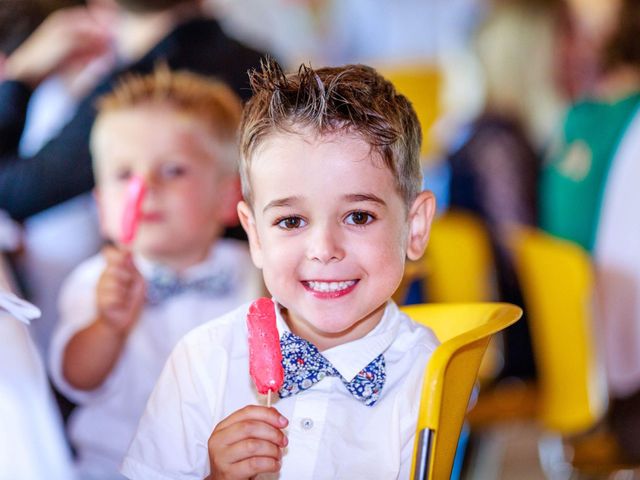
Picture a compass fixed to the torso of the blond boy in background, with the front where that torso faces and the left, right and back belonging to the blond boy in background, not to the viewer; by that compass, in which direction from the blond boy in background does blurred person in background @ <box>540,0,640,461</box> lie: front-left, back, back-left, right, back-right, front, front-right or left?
back-left

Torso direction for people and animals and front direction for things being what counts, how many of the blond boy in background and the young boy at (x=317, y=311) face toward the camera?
2

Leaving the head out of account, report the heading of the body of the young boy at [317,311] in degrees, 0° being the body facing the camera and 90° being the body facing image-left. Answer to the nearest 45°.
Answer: approximately 0°

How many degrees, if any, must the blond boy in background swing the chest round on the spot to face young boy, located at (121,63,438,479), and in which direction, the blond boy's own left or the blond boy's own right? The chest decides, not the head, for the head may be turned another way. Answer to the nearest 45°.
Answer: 0° — they already face them

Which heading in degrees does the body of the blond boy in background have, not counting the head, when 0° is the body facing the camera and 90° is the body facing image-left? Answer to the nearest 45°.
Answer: approximately 0°

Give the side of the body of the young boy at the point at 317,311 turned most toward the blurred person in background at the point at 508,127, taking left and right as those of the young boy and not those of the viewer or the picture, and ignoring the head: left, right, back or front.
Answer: back

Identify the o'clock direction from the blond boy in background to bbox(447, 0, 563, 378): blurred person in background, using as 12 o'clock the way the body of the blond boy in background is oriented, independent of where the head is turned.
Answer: The blurred person in background is roughly at 7 o'clock from the blond boy in background.

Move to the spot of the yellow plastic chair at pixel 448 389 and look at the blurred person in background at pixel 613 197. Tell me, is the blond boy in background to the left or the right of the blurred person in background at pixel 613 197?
left

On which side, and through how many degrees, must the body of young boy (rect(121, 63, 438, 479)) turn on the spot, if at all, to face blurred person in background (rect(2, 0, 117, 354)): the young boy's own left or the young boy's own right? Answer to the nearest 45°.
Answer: approximately 135° to the young boy's own right

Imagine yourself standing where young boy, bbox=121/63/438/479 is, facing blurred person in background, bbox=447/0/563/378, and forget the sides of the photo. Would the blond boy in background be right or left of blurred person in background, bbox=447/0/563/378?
left
